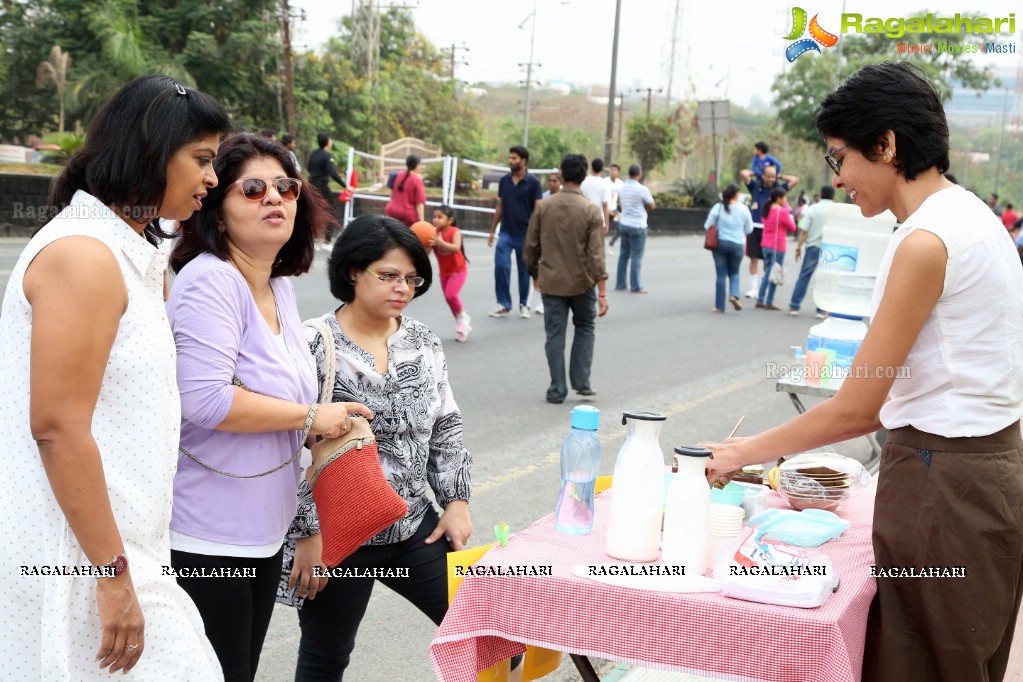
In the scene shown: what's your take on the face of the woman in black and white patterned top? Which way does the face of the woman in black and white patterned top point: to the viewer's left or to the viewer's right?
to the viewer's right

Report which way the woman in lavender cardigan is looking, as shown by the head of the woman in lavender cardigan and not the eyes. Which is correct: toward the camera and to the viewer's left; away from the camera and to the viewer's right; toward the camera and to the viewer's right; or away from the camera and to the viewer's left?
toward the camera and to the viewer's right

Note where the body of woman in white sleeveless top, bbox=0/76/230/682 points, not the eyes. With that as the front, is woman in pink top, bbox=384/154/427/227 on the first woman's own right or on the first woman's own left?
on the first woman's own left

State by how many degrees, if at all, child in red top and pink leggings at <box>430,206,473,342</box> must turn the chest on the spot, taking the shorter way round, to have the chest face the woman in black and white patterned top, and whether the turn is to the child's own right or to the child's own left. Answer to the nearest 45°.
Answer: approximately 45° to the child's own left

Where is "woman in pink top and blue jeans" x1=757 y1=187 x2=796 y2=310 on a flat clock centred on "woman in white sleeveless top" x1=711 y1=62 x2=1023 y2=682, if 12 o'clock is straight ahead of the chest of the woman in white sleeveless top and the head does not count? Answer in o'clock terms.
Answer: The woman in pink top and blue jeans is roughly at 3 o'clock from the woman in white sleeveless top.

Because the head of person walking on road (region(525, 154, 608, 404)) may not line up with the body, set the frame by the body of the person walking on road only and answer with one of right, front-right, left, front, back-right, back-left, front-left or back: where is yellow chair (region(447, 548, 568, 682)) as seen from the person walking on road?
back

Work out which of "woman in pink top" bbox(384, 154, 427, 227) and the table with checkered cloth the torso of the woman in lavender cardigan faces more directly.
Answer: the table with checkered cloth

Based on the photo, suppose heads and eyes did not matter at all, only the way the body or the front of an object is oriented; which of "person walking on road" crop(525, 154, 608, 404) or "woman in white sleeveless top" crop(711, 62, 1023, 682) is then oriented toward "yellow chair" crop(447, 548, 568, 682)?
the woman in white sleeveless top

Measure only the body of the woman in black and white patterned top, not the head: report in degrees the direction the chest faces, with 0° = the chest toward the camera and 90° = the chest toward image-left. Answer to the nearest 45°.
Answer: approximately 315°

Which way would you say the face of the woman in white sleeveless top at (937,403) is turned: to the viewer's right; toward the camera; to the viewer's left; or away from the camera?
to the viewer's left

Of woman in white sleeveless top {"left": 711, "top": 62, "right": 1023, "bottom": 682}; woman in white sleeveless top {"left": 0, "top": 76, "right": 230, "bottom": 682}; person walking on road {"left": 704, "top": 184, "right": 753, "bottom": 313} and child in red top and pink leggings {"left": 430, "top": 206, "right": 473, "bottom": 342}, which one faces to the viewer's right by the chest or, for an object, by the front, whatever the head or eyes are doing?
woman in white sleeveless top {"left": 0, "top": 76, "right": 230, "bottom": 682}

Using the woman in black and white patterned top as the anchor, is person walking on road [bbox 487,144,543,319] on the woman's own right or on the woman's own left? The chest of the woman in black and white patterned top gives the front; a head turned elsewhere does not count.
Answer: on the woman's own left

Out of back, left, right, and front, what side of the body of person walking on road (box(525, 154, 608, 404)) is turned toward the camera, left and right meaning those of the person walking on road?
back

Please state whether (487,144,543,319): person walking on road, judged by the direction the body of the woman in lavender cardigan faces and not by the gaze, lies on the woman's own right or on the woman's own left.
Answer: on the woman's own left

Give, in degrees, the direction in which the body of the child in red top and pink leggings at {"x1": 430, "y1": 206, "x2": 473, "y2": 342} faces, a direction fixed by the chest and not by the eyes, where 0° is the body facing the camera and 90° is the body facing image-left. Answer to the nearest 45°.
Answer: approximately 45°
